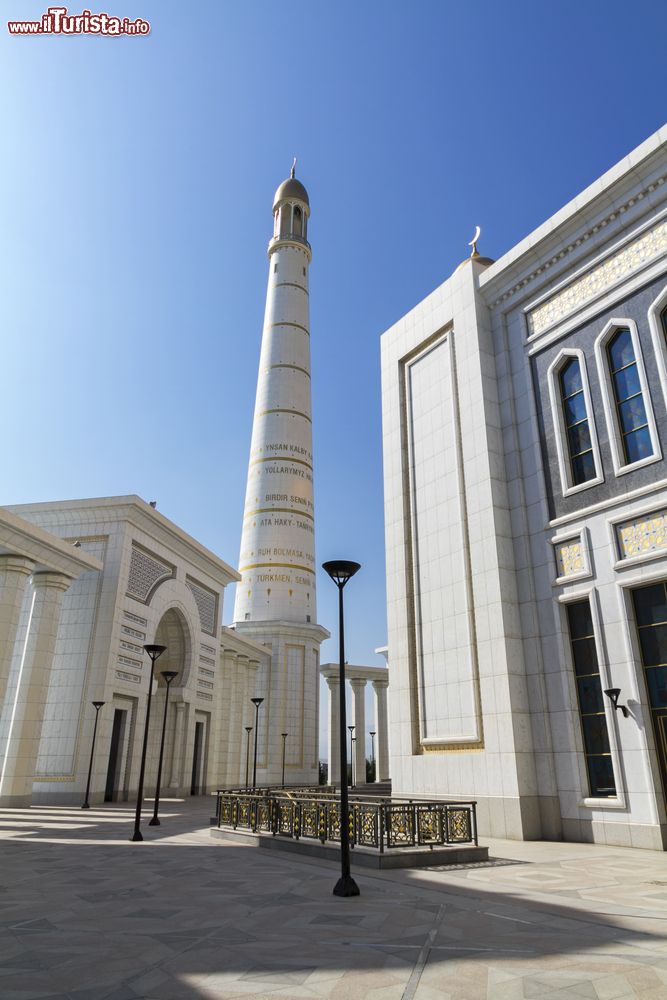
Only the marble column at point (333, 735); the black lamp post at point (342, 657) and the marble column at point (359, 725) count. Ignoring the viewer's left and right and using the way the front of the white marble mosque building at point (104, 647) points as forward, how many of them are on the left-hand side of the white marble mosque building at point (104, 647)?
2

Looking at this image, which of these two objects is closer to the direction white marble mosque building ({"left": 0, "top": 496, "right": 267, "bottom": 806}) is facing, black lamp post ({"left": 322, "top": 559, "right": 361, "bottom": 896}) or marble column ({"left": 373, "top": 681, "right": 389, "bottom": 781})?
the black lamp post

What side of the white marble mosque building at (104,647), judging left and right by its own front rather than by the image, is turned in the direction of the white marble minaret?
left

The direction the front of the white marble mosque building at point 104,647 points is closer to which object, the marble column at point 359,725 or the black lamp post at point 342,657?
the black lamp post

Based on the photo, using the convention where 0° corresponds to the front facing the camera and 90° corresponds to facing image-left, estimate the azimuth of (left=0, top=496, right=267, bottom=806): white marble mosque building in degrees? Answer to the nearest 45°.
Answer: approximately 315°

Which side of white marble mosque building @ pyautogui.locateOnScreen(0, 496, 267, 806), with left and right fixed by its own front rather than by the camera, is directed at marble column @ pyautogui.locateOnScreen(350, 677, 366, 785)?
left

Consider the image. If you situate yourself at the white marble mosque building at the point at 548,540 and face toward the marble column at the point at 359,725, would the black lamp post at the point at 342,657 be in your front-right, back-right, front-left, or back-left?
back-left

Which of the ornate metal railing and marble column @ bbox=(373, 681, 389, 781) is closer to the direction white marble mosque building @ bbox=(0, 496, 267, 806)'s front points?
the ornate metal railing

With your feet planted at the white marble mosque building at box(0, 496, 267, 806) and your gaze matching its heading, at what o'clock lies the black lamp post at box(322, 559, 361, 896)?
The black lamp post is roughly at 1 o'clock from the white marble mosque building.

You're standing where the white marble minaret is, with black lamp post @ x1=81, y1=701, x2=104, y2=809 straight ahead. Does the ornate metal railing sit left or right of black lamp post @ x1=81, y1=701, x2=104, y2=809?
left

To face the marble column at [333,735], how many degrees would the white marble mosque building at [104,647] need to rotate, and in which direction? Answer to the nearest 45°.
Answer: approximately 90° to its left

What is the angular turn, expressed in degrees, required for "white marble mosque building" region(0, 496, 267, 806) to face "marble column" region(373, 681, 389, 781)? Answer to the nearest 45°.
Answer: approximately 90° to its left

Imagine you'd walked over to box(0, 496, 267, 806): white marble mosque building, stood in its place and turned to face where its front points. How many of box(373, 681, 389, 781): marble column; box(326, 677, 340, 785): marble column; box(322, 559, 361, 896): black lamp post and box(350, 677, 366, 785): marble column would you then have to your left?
3
